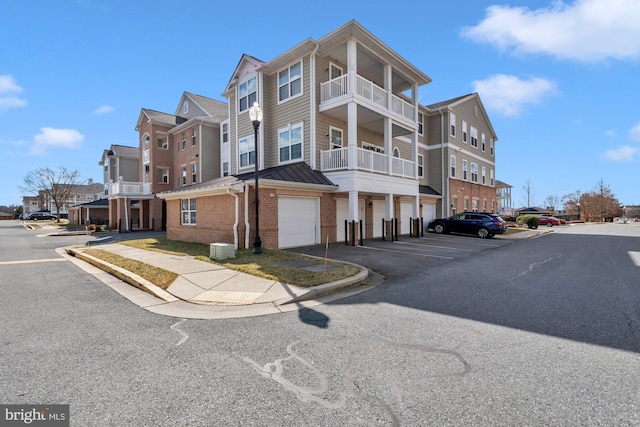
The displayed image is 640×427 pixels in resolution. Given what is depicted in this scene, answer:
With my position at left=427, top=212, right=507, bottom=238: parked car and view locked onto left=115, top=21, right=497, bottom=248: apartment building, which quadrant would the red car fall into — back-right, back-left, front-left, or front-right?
back-right

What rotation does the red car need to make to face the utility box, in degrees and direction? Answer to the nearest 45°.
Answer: approximately 90° to its left

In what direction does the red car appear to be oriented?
to the viewer's left
